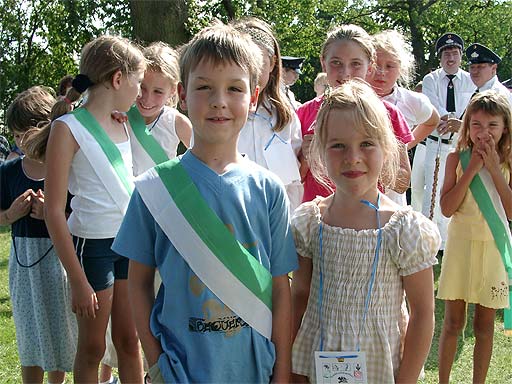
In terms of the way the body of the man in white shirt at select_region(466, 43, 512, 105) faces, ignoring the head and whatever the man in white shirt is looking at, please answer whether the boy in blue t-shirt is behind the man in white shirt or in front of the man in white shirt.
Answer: in front

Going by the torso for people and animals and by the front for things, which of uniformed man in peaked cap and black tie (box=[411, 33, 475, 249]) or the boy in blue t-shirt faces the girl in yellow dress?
the uniformed man in peaked cap and black tie

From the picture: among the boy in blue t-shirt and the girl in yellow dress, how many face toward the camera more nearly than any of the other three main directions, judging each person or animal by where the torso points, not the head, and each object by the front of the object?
2

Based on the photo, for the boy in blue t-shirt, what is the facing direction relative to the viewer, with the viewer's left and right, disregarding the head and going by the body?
facing the viewer

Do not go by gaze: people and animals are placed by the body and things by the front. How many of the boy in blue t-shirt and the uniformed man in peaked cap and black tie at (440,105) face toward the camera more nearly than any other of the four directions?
2

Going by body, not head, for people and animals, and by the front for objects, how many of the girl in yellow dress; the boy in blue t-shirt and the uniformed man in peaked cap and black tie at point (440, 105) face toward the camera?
3

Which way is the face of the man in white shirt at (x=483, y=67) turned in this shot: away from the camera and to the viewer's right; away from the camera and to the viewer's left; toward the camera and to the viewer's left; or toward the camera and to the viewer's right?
toward the camera and to the viewer's left

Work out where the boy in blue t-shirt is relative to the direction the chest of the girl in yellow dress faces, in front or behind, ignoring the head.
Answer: in front

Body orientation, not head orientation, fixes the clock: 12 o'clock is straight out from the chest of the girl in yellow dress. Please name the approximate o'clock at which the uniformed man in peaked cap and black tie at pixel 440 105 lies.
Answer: The uniformed man in peaked cap and black tie is roughly at 6 o'clock from the girl in yellow dress.

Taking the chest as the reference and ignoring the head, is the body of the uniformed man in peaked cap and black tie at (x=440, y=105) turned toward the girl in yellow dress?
yes

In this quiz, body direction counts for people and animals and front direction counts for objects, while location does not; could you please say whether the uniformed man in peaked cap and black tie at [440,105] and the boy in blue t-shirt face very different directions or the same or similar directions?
same or similar directions
